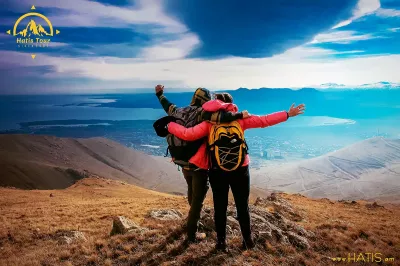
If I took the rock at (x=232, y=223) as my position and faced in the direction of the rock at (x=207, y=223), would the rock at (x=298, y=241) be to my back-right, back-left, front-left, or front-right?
back-left

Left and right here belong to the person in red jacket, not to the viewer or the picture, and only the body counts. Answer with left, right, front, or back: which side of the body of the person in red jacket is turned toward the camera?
back

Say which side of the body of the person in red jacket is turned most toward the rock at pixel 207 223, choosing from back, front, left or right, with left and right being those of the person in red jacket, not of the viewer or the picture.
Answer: front

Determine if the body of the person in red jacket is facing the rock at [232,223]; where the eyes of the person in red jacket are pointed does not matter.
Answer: yes

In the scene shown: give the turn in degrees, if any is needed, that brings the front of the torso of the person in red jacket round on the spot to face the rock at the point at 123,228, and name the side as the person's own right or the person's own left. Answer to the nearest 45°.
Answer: approximately 45° to the person's own left
